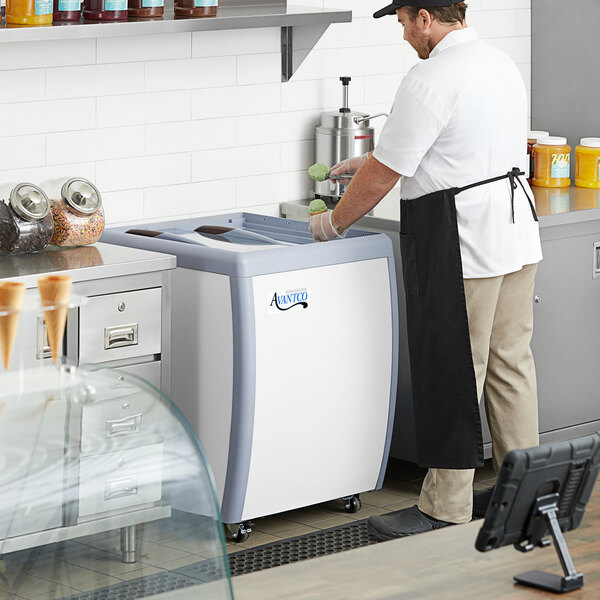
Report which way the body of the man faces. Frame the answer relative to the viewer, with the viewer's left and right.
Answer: facing away from the viewer and to the left of the viewer

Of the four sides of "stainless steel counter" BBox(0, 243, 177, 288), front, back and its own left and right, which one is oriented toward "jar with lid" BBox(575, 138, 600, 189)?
left

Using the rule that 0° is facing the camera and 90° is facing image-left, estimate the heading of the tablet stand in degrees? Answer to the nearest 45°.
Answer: approximately 135°

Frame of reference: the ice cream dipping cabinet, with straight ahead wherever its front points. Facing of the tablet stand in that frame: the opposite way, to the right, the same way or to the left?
the opposite way

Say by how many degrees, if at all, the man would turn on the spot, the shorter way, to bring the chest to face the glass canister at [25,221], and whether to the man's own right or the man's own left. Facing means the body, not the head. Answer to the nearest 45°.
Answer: approximately 45° to the man's own left

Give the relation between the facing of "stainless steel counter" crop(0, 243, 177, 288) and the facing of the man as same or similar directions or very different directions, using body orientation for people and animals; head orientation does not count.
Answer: very different directions

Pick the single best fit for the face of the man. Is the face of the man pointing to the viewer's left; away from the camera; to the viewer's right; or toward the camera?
to the viewer's left

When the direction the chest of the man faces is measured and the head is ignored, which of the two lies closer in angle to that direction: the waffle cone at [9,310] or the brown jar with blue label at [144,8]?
the brown jar with blue label
